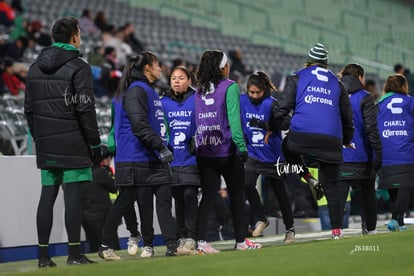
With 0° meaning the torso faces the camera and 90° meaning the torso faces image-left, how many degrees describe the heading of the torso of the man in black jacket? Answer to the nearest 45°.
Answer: approximately 225°

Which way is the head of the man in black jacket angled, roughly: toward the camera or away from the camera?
away from the camera
